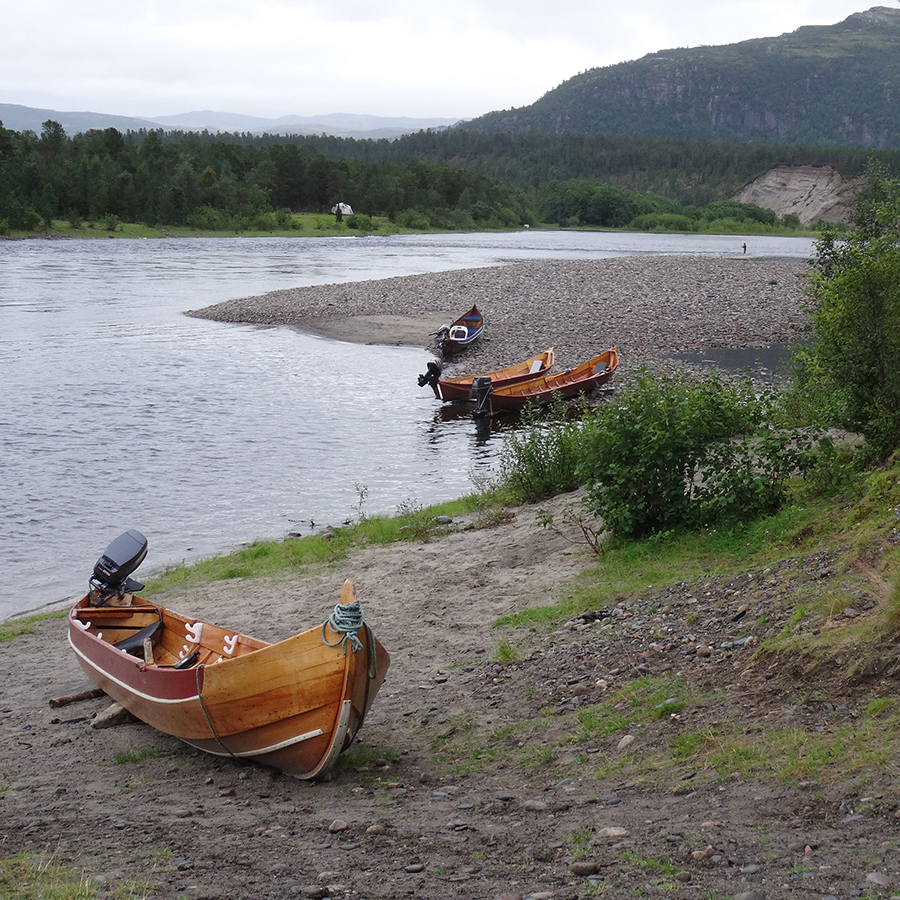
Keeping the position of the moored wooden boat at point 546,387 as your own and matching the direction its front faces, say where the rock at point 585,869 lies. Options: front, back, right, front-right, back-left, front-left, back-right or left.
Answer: back-right

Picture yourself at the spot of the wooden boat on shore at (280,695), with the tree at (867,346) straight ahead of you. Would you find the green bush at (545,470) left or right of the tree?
left

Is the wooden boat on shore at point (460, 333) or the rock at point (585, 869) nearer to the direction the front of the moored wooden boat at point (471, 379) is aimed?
the wooden boat on shore

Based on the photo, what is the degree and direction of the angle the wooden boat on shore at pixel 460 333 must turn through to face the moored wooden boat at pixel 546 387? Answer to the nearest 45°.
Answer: approximately 135° to its right

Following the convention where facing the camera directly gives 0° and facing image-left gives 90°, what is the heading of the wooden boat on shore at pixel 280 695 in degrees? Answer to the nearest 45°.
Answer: approximately 315°

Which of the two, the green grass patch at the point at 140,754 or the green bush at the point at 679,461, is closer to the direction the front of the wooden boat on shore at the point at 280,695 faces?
the green bush

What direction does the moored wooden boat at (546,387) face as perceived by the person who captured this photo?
facing away from the viewer and to the right of the viewer

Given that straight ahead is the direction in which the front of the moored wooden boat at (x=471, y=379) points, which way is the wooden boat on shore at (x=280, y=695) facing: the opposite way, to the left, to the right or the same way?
to the right

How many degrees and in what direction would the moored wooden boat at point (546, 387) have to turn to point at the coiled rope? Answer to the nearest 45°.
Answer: approximately 135° to its right

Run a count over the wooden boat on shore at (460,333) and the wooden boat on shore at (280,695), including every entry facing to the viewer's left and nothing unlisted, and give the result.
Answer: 0

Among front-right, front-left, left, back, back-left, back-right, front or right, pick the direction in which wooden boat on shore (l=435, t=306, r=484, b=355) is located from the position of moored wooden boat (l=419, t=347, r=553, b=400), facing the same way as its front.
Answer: front-left

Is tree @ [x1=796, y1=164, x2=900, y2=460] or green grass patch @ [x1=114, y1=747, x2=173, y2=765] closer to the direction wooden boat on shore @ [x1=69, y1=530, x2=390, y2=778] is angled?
the tree

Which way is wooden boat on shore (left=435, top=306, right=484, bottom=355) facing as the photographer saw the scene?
facing away from the viewer and to the right of the viewer

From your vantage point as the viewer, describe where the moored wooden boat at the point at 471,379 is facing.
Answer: facing away from the viewer and to the right of the viewer

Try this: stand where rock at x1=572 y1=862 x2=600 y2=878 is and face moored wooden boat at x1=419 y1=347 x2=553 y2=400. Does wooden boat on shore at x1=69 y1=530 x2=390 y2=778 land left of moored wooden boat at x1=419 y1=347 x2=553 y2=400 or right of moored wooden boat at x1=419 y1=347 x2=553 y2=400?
left

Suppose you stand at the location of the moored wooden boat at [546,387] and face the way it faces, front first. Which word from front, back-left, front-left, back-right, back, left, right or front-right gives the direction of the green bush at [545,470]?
back-right
